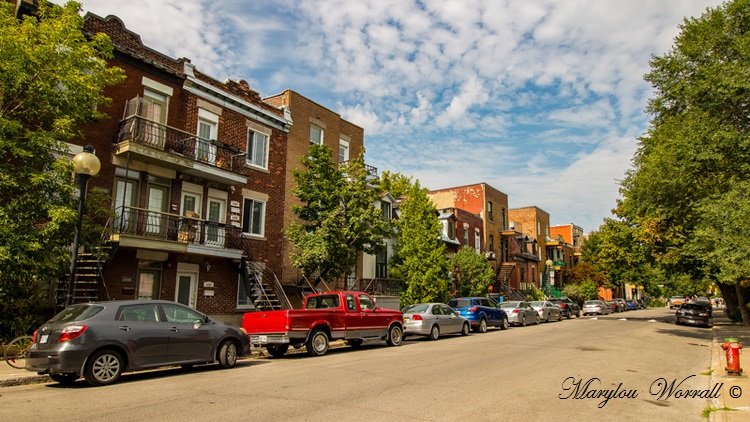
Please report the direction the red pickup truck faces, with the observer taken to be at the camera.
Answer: facing away from the viewer and to the right of the viewer

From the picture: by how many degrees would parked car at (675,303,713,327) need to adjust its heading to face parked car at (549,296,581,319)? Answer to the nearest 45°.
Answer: approximately 45° to its left

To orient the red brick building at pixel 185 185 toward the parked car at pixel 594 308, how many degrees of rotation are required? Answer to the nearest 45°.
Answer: approximately 90° to its left

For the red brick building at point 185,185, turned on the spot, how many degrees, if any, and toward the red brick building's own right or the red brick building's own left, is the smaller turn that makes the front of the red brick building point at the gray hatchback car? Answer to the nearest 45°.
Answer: approximately 45° to the red brick building's own right

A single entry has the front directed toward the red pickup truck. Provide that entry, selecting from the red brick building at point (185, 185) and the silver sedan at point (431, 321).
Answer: the red brick building

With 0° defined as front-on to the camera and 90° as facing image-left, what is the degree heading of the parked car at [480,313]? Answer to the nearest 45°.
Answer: approximately 225°

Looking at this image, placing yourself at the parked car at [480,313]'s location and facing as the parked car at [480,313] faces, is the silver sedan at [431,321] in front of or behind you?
behind

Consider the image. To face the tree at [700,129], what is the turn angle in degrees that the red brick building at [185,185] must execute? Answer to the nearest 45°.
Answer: approximately 45° to its left

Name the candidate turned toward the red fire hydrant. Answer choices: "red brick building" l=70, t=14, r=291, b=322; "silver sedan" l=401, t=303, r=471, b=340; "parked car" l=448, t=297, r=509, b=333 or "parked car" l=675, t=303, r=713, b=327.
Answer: the red brick building

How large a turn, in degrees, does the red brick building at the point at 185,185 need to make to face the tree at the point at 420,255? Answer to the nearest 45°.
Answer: approximately 90° to its left

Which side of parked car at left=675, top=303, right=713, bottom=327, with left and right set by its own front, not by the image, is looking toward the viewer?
back

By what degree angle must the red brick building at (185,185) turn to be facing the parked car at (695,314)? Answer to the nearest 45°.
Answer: approximately 45° to its left

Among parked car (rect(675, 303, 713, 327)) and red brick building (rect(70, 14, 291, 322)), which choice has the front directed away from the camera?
the parked car

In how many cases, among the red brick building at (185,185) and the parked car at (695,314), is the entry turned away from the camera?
1

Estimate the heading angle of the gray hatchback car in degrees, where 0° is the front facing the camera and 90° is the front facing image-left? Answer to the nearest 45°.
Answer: approximately 225°

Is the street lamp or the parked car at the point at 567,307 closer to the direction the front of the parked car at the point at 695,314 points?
the parked car

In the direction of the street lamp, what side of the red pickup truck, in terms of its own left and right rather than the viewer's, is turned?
back

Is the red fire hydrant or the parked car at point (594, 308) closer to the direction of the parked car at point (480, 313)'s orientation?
the parked car

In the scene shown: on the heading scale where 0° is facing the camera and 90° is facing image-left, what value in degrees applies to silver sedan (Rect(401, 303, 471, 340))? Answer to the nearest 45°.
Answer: approximately 225°
